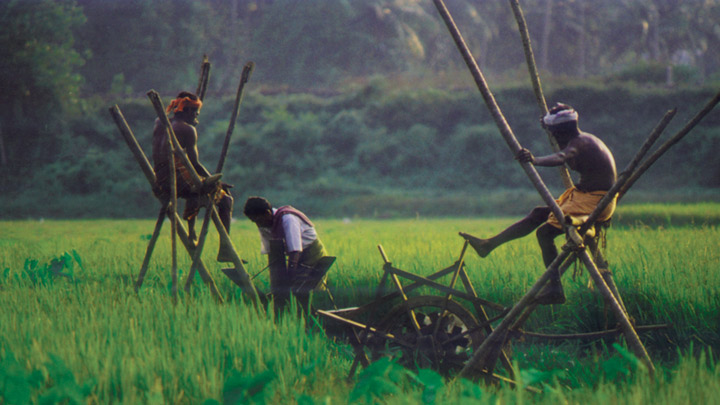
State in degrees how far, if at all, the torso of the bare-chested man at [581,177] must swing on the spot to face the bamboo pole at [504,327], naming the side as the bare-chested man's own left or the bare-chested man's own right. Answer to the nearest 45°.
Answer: approximately 45° to the bare-chested man's own left

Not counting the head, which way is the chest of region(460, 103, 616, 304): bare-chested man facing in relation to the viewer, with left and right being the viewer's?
facing to the left of the viewer

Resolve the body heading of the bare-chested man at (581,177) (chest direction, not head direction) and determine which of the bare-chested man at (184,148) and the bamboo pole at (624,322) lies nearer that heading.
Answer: the bare-chested man

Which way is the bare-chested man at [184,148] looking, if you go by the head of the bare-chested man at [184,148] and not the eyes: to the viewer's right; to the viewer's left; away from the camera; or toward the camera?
to the viewer's right

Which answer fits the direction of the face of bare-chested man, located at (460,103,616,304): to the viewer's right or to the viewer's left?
to the viewer's left

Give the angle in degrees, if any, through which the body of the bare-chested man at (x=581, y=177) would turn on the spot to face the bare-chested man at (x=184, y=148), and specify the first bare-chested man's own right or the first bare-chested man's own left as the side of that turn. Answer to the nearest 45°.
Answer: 0° — they already face them

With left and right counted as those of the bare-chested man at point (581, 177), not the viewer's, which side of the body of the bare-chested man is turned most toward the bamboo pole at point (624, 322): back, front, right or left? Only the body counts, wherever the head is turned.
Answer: left

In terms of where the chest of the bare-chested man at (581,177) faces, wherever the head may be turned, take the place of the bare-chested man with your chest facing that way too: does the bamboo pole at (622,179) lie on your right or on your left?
on your left
